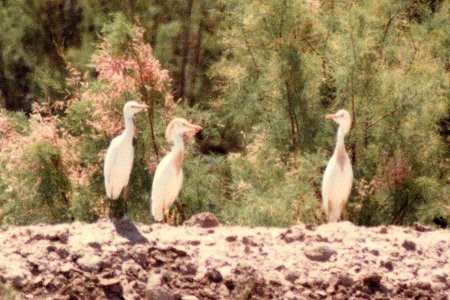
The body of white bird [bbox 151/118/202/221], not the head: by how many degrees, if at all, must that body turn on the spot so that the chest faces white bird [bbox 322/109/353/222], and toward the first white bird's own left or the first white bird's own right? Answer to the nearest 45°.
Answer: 0° — it already faces it

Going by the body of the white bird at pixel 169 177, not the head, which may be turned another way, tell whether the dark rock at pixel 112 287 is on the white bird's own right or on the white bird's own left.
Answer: on the white bird's own right

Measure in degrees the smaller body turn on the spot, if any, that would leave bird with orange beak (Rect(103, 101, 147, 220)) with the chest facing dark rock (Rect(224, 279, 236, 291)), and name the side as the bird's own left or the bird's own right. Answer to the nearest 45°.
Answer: approximately 45° to the bird's own right

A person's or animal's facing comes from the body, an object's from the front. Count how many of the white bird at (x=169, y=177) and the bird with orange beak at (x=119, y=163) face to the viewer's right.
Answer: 2

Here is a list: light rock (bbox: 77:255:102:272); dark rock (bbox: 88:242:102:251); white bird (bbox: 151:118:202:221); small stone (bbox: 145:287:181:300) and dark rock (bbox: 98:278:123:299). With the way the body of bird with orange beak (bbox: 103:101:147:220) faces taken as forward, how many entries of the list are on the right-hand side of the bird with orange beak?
4

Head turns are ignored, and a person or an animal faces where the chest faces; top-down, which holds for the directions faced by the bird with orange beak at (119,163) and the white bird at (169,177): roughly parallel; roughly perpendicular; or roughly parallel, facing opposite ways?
roughly parallel

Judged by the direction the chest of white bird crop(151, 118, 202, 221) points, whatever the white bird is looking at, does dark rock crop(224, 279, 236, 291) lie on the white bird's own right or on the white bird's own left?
on the white bird's own right

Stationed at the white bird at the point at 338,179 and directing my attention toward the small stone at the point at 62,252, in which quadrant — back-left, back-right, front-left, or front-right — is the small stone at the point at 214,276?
front-left

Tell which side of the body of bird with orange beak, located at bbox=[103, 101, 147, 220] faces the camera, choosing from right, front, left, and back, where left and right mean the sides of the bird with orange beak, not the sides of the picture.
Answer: right

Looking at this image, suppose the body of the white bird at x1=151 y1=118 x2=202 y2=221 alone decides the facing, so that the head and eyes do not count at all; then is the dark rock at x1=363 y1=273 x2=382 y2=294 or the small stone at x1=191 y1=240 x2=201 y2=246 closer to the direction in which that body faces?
the dark rock

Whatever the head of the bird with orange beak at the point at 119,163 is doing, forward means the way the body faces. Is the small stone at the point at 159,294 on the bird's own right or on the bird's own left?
on the bird's own right

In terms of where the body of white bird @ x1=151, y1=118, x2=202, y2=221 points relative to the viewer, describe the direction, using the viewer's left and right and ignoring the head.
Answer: facing to the right of the viewer

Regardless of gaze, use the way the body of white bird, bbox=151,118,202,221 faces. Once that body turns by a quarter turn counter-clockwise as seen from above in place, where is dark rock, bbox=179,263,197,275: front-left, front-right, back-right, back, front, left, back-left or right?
back
